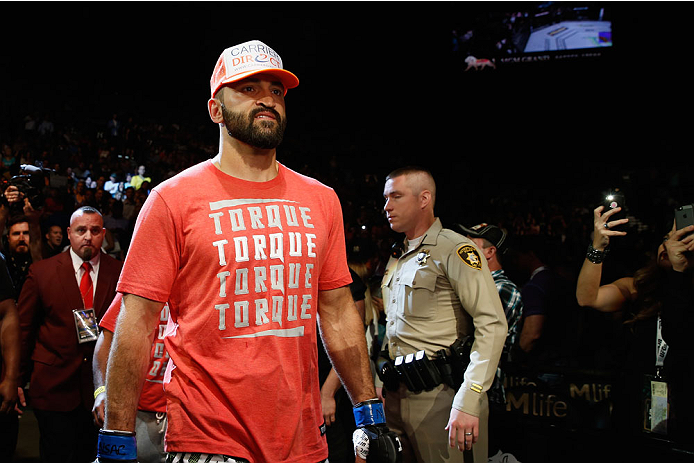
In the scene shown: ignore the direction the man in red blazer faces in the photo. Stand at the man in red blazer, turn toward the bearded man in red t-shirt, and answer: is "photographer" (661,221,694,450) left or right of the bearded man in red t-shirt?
left

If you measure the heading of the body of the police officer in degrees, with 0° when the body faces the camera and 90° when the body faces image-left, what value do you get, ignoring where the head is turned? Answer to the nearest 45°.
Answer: approximately 45°

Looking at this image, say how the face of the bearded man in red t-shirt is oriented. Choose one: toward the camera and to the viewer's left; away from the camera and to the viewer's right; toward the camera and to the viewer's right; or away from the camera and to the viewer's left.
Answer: toward the camera and to the viewer's right

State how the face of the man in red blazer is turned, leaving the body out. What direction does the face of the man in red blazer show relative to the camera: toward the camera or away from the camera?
toward the camera

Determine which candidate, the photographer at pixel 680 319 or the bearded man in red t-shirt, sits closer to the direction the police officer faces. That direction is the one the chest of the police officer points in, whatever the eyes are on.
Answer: the bearded man in red t-shirt

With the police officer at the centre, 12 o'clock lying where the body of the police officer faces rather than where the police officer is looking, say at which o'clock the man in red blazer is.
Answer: The man in red blazer is roughly at 2 o'clock from the police officer.

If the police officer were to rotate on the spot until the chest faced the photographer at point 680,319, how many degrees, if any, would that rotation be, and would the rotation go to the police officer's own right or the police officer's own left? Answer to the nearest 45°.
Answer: approximately 135° to the police officer's own left

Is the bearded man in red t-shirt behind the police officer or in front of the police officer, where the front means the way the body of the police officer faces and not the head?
in front
